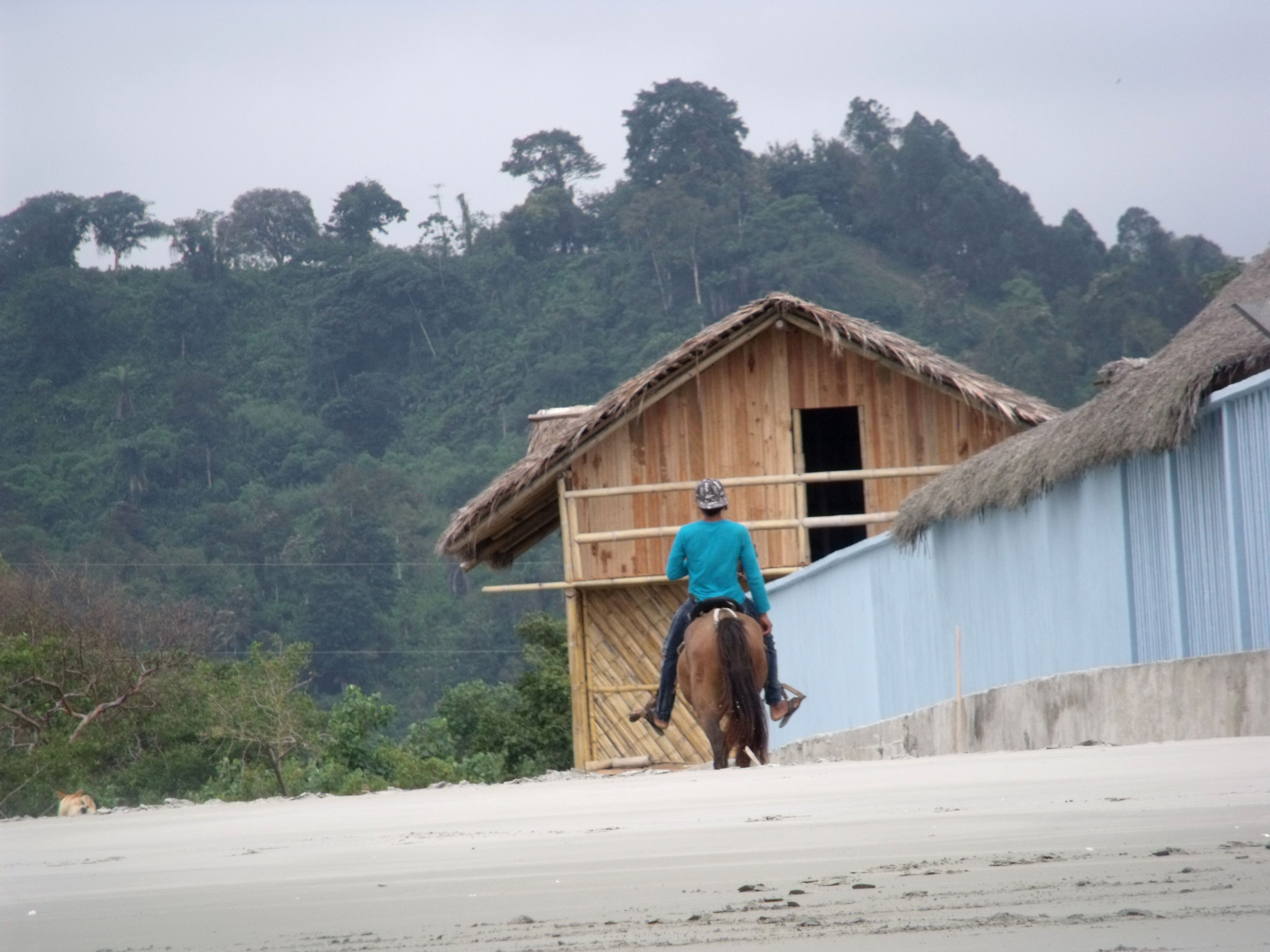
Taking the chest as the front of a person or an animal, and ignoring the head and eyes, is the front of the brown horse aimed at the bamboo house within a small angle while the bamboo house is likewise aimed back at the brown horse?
yes

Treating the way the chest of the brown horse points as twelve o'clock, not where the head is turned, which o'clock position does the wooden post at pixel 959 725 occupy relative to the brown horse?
The wooden post is roughly at 2 o'clock from the brown horse.

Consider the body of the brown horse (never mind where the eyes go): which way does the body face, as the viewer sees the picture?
away from the camera

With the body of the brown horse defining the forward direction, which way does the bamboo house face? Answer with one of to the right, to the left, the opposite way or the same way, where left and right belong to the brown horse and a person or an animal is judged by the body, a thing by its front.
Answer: the opposite way

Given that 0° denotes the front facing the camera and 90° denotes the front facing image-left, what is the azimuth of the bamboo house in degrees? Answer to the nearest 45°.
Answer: approximately 0°

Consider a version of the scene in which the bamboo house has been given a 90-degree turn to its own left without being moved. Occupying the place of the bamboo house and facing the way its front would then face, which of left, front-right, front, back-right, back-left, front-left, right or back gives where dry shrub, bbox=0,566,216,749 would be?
back-left

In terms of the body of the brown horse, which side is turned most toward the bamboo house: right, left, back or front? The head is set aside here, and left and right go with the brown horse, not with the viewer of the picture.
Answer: front

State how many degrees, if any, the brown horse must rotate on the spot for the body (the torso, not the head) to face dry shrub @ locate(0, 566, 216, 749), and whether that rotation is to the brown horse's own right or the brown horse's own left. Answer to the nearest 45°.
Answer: approximately 45° to the brown horse's own left

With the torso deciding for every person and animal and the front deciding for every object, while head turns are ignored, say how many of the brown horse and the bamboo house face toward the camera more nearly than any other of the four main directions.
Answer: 1
